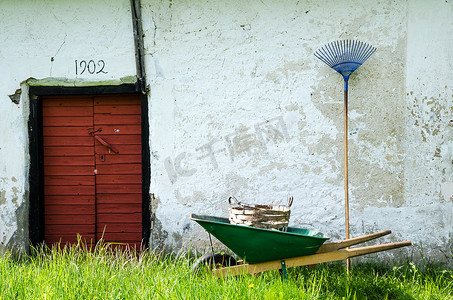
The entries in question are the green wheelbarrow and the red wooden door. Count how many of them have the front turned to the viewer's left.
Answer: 1

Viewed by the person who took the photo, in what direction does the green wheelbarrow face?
facing to the left of the viewer

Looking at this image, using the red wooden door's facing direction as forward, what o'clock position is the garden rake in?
The garden rake is roughly at 10 o'clock from the red wooden door.

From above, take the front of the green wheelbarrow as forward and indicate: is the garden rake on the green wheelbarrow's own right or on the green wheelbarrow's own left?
on the green wheelbarrow's own right

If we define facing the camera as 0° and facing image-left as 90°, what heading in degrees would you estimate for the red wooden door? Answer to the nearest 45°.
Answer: approximately 0°
